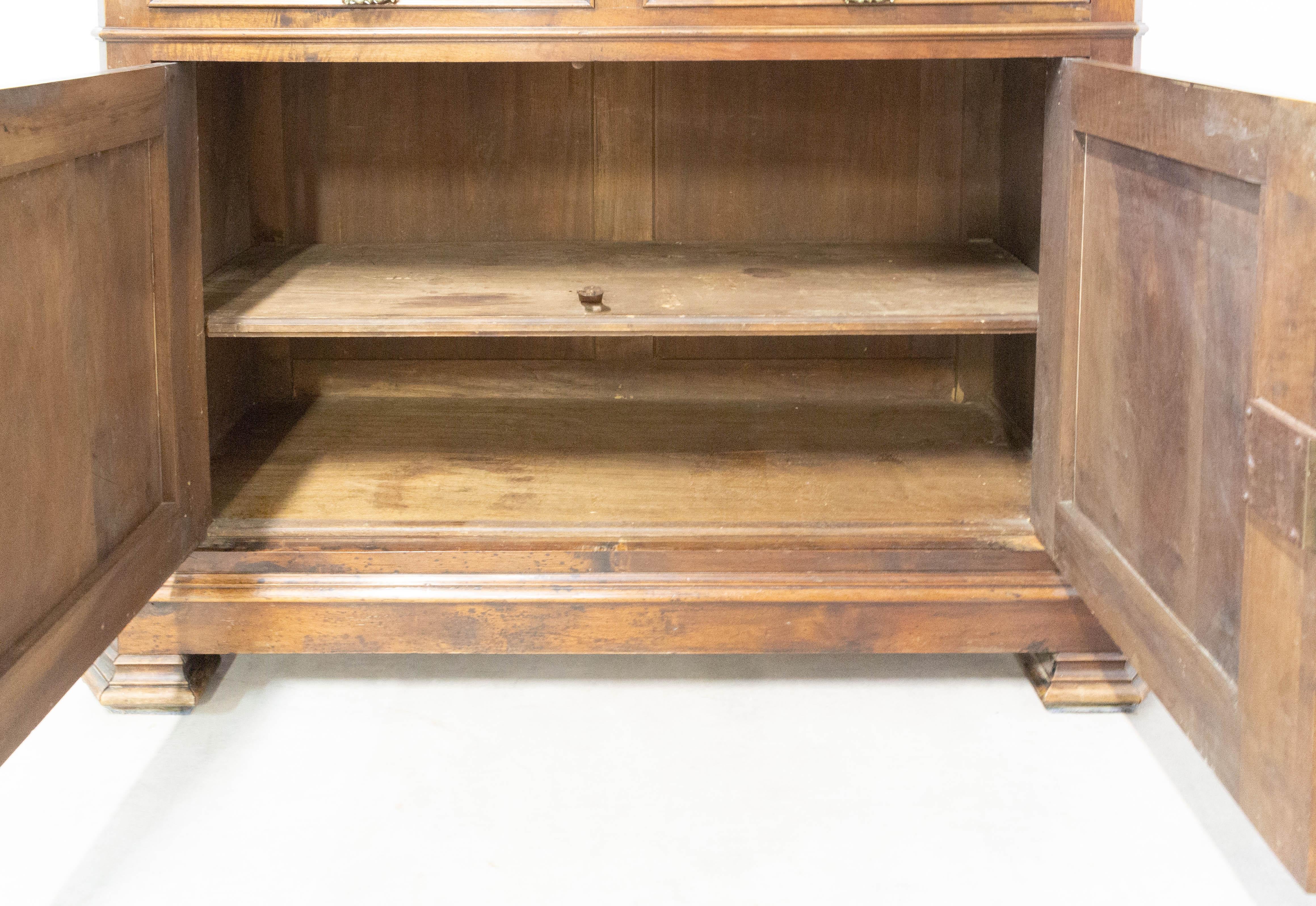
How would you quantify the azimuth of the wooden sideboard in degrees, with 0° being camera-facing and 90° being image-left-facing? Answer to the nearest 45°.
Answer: approximately 0°
